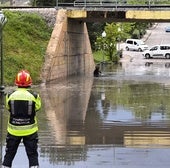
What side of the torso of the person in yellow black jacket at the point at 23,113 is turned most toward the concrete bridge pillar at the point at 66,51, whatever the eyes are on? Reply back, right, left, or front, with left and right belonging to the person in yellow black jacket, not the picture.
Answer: front

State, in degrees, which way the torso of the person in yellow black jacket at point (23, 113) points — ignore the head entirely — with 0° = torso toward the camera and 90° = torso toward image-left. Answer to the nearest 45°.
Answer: approximately 180°

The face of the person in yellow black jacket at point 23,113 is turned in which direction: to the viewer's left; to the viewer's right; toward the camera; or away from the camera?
away from the camera
